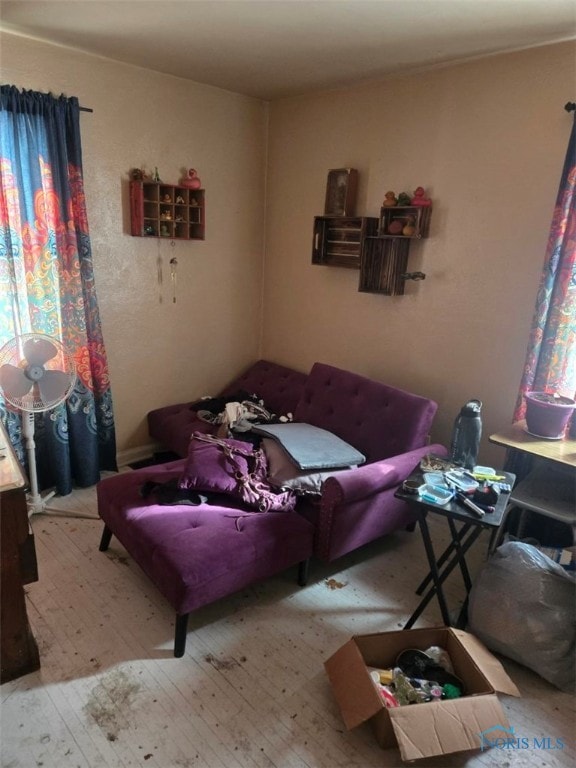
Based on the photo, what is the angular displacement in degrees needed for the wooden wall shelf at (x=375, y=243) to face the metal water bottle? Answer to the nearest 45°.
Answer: approximately 90° to its left

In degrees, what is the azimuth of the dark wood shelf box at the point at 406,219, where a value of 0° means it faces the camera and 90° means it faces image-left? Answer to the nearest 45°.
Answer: approximately 45°

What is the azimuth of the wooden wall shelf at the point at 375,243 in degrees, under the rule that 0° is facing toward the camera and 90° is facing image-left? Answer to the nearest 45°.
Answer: approximately 45°

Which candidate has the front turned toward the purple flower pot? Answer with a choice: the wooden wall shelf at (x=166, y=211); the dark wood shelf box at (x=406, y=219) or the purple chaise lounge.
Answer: the wooden wall shelf

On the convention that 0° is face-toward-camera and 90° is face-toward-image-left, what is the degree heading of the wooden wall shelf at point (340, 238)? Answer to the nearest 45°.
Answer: approximately 45°
